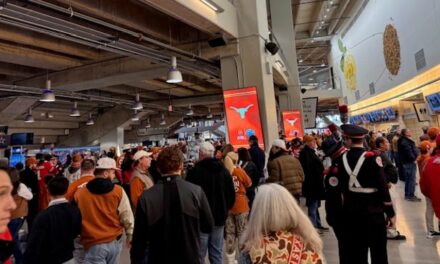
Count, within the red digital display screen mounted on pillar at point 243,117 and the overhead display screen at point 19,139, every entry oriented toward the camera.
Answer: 2

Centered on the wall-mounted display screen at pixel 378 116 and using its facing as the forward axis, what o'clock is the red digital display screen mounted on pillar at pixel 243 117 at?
The red digital display screen mounted on pillar is roughly at 11 o'clock from the wall-mounted display screen.

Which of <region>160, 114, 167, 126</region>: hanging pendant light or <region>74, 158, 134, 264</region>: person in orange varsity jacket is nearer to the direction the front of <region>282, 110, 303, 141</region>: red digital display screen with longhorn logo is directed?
the person in orange varsity jacket

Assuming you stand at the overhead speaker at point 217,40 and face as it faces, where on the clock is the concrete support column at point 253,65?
The concrete support column is roughly at 7 o'clock from the overhead speaker.

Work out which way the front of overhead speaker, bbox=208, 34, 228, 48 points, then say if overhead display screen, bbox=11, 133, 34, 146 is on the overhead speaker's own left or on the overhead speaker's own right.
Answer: on the overhead speaker's own right

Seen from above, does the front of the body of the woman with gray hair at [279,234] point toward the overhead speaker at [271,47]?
yes
